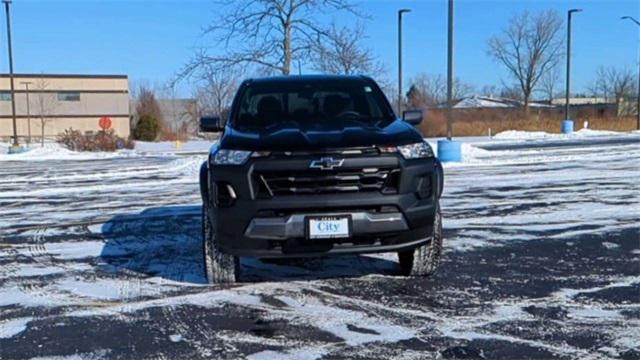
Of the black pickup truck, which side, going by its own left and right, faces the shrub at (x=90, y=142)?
back

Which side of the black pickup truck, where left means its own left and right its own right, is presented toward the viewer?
front
